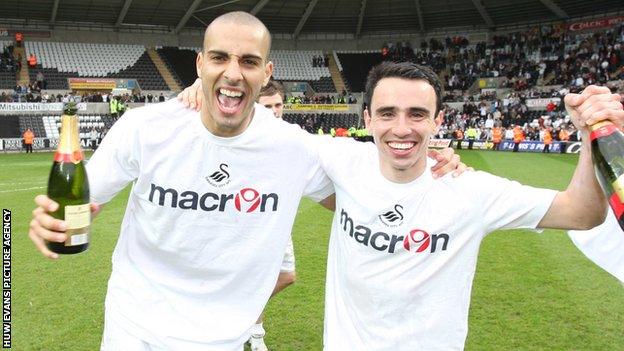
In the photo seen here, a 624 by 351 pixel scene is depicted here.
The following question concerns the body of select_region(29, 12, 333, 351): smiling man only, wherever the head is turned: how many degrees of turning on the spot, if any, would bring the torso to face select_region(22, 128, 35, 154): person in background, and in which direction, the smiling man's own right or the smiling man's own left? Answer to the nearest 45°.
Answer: approximately 180°

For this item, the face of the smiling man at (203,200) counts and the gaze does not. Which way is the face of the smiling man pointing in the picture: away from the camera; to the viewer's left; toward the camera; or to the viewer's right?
toward the camera

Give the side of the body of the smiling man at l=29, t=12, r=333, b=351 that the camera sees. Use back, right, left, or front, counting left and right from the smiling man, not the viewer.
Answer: front

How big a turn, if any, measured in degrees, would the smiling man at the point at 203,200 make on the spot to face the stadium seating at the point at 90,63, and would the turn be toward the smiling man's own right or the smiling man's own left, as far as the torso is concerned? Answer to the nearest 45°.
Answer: approximately 180°
